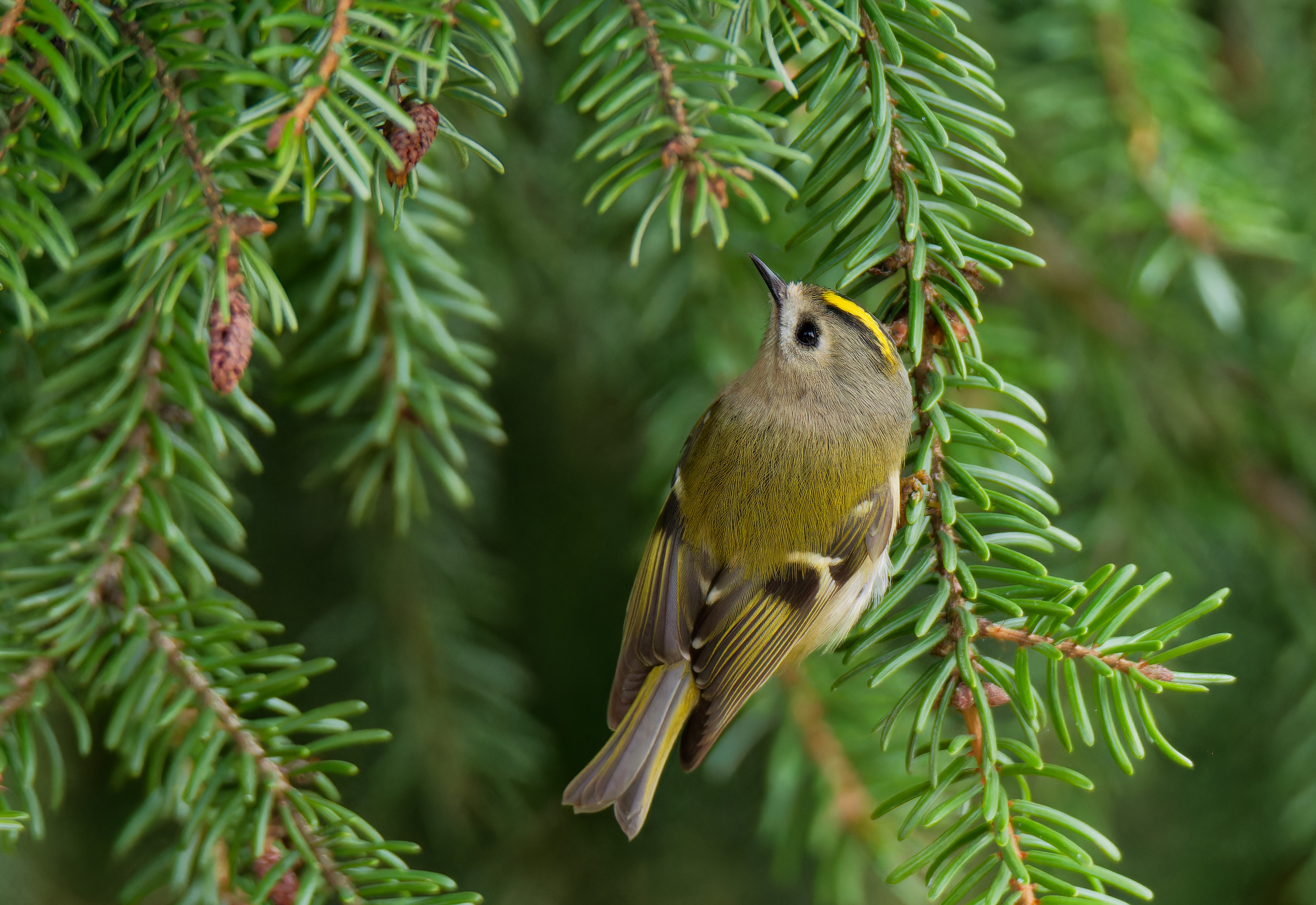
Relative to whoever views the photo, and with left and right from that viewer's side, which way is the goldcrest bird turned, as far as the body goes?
facing away from the viewer and to the right of the viewer
